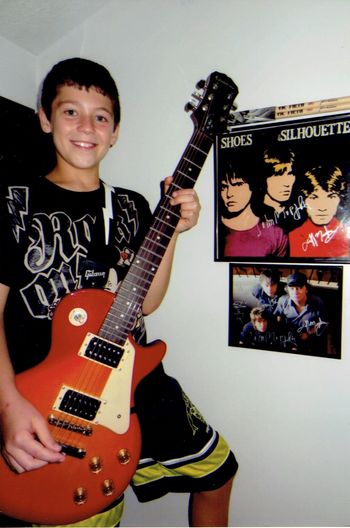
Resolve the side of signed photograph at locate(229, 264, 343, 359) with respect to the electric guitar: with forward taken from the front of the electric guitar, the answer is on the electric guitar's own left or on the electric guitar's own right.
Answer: on the electric guitar's own left

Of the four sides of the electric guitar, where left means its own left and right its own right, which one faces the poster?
left

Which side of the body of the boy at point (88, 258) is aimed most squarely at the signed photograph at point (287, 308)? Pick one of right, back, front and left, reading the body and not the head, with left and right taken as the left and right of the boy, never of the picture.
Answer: left

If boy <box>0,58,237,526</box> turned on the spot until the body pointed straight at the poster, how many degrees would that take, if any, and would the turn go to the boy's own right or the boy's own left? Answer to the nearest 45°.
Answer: approximately 90° to the boy's own left

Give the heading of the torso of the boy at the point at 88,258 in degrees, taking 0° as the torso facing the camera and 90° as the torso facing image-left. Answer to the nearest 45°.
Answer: approximately 0°
